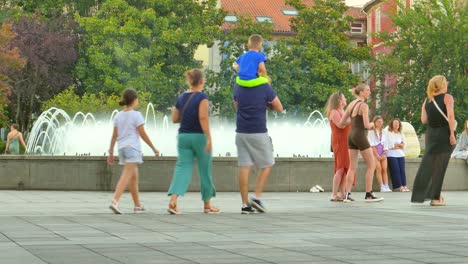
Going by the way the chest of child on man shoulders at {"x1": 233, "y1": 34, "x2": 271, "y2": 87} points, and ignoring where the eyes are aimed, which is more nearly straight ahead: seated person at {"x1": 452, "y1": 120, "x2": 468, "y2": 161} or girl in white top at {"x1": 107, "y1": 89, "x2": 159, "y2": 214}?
the seated person

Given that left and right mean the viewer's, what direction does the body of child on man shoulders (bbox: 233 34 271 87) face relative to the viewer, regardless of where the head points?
facing away from the viewer and to the right of the viewer

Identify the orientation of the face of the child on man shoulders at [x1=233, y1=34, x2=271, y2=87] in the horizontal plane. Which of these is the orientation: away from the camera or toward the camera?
away from the camera

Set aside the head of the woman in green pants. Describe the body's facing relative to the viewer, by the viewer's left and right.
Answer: facing away from the viewer and to the right of the viewer

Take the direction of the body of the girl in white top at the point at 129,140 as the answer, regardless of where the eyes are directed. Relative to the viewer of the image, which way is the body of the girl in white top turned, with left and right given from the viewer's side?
facing away from the viewer and to the right of the viewer
